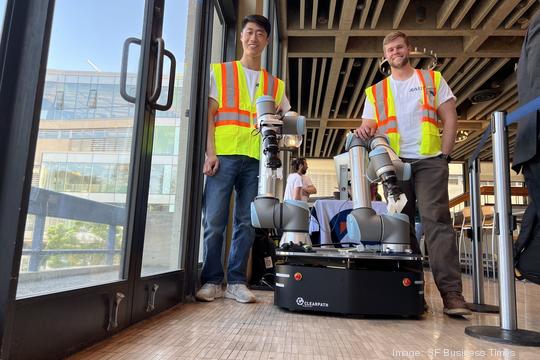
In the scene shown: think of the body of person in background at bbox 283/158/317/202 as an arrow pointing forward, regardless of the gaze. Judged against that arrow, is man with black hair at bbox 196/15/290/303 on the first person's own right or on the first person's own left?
on the first person's own right

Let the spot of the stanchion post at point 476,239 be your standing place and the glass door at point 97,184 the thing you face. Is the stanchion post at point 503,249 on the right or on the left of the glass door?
left

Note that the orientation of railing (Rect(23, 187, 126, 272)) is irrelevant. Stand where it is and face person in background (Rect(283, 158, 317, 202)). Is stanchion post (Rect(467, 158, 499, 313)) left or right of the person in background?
right
